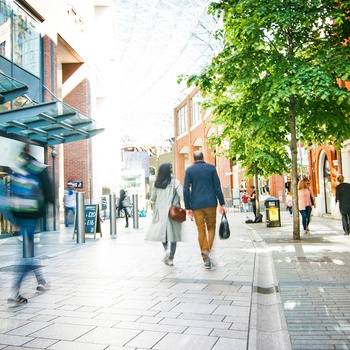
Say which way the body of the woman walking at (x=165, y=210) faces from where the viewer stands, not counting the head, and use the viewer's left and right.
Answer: facing away from the viewer

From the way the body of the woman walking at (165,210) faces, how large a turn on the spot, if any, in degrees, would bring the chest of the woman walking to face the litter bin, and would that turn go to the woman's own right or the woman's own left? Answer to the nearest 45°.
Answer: approximately 45° to the woman's own right

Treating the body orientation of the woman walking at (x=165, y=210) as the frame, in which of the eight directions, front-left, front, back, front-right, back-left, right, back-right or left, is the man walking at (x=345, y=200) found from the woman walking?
front-right

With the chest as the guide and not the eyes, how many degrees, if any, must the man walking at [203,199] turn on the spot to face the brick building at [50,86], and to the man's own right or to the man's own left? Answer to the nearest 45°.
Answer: approximately 45° to the man's own left

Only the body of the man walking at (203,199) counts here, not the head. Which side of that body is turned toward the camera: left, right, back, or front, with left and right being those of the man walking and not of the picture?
back

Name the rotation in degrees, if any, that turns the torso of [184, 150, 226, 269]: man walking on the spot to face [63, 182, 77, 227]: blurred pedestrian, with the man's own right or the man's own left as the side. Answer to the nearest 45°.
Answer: approximately 45° to the man's own left
